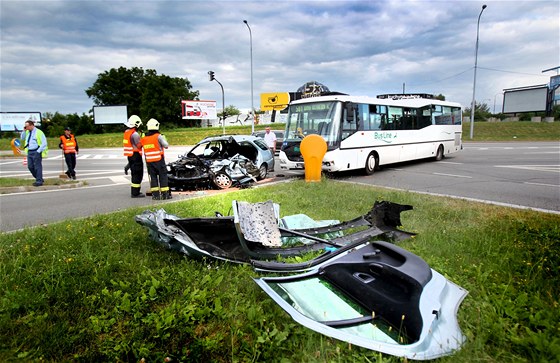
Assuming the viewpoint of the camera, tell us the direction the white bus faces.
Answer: facing the viewer and to the left of the viewer

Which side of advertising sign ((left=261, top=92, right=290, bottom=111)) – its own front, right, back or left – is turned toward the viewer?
front

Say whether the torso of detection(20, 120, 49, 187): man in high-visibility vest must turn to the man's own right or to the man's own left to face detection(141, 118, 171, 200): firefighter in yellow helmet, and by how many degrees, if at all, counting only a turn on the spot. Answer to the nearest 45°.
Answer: approximately 90° to the man's own left

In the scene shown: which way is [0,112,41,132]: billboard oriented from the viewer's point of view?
toward the camera

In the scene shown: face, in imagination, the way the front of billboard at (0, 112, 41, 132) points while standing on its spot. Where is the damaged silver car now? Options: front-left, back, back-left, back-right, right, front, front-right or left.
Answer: front

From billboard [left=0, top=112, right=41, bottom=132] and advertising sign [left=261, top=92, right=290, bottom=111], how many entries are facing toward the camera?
2

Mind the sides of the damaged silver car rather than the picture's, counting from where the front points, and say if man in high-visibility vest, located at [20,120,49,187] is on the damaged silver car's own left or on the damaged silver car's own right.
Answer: on the damaged silver car's own right

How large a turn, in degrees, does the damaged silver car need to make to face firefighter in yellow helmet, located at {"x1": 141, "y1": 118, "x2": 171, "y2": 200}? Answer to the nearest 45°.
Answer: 0° — it already faces them

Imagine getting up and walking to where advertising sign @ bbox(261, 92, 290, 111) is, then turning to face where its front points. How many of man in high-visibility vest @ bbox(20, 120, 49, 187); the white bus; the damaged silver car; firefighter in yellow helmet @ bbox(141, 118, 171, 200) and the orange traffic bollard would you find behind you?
0

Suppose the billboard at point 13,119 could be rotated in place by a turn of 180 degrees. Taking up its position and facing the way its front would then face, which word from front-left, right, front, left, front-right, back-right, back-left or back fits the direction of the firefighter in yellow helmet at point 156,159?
back

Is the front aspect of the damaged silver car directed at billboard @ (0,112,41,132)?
no

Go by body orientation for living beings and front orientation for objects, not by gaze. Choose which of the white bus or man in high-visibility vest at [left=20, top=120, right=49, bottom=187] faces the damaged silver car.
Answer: the white bus

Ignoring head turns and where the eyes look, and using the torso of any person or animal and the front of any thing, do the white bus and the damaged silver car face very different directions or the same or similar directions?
same or similar directions
